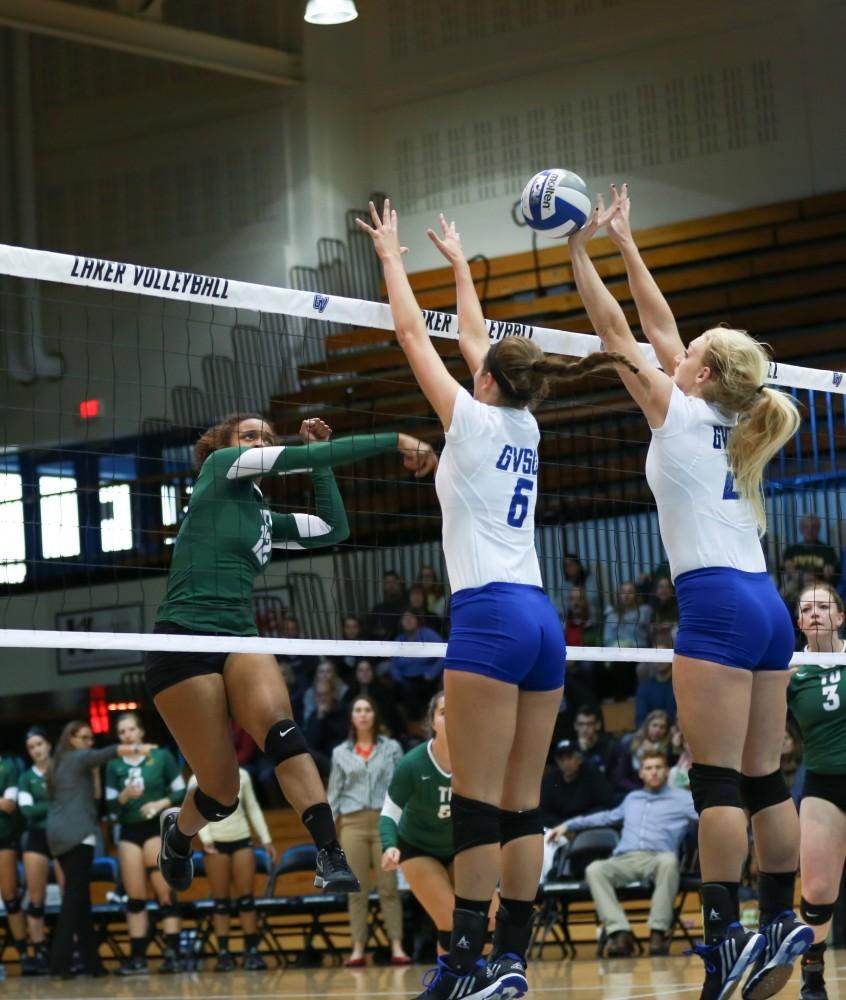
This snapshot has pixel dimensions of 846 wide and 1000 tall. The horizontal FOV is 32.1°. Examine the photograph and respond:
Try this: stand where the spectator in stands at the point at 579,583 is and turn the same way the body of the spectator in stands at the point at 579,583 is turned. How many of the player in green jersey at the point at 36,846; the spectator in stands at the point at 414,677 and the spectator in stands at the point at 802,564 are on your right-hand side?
2

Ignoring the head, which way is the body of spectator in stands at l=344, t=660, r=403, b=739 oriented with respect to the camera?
toward the camera

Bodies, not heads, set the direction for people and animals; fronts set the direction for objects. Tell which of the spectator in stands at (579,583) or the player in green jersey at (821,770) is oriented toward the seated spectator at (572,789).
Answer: the spectator in stands

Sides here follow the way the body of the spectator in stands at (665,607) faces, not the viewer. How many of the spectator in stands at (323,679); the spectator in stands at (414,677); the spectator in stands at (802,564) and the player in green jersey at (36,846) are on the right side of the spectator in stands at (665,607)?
3

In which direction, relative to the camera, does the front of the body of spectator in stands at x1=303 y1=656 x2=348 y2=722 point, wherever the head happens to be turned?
toward the camera

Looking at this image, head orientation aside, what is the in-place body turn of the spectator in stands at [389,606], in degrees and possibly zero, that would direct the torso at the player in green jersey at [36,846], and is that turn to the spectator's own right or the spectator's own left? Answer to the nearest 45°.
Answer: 0° — they already face them

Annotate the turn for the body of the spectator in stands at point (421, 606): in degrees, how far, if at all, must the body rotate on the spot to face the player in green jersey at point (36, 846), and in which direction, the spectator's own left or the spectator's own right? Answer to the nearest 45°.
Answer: approximately 45° to the spectator's own right

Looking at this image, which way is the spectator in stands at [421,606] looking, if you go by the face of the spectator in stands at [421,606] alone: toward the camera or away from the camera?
toward the camera

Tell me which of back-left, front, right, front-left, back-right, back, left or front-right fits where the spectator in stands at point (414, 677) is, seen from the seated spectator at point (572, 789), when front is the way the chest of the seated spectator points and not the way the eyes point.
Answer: back-right

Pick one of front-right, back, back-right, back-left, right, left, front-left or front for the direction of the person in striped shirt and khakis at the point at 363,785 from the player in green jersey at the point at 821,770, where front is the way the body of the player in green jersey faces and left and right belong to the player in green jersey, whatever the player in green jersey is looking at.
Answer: back-right

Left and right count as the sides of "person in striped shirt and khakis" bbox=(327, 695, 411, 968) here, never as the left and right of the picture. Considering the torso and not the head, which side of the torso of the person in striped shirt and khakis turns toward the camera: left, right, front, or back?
front

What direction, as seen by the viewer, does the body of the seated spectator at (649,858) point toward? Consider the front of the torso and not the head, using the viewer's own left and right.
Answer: facing the viewer

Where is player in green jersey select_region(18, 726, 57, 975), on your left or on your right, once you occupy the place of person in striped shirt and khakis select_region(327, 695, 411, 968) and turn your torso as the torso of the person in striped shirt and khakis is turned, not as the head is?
on your right

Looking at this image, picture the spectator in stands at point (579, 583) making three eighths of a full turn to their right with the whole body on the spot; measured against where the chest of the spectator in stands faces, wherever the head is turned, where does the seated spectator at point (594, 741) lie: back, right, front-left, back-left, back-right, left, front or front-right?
back-left

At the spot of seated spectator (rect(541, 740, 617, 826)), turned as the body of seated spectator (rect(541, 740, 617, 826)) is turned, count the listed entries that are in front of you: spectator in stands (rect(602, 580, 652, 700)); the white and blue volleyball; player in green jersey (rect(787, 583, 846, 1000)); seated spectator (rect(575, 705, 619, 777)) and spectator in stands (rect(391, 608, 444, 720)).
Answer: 2

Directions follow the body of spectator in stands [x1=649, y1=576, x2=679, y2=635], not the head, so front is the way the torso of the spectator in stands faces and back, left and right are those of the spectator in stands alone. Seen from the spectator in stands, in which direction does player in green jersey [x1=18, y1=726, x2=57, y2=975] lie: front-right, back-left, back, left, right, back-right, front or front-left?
right

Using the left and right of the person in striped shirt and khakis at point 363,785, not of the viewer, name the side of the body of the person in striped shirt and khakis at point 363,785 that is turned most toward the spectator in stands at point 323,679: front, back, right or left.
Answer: back
